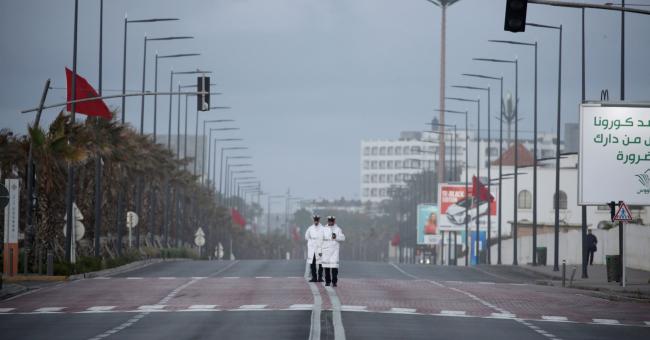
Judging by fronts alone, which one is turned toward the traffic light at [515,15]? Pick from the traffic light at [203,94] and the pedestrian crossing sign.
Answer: the pedestrian crossing sign

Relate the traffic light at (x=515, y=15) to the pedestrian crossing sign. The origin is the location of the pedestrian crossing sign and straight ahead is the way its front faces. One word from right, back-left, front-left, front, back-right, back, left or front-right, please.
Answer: front

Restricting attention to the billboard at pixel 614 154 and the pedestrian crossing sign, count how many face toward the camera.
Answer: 2

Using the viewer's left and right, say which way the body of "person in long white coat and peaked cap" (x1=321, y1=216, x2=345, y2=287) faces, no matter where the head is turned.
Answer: facing the viewer

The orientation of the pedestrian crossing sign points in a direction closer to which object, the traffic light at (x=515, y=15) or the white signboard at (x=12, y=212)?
the traffic light

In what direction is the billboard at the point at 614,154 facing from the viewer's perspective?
toward the camera

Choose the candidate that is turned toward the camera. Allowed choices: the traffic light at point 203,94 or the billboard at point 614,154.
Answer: the billboard

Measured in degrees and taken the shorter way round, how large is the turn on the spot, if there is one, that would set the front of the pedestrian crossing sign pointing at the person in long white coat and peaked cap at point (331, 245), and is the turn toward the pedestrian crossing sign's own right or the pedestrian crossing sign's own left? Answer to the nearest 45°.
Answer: approximately 45° to the pedestrian crossing sign's own right

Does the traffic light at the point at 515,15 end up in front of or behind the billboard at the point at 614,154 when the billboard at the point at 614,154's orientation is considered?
in front

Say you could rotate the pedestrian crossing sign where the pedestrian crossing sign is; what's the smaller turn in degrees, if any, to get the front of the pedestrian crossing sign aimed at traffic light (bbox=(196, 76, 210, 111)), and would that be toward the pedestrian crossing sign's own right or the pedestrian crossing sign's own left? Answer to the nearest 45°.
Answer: approximately 90° to the pedestrian crossing sign's own right
